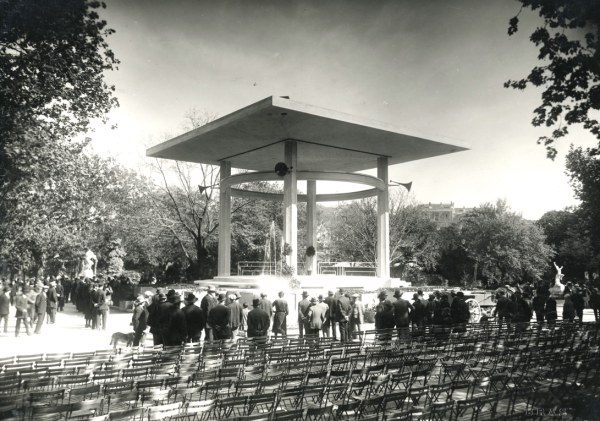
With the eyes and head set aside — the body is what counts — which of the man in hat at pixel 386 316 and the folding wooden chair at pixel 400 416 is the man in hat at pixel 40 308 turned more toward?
the man in hat

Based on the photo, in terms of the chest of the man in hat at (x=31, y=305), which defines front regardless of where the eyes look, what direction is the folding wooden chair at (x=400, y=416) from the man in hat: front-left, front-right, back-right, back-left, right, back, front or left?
right

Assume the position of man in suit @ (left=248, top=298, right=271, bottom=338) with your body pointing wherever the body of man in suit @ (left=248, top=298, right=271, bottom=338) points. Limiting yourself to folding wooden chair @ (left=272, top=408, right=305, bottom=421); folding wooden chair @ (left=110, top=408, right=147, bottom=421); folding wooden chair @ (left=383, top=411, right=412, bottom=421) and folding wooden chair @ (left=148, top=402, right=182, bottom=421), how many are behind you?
4

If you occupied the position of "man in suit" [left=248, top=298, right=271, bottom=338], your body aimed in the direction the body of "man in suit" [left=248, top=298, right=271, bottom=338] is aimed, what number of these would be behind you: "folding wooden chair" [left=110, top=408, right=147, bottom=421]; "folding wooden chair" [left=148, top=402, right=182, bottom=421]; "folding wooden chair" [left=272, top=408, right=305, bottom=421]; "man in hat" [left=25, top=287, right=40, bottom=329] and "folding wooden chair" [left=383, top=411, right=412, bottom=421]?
4

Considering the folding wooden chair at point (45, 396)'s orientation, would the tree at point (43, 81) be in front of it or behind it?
in front

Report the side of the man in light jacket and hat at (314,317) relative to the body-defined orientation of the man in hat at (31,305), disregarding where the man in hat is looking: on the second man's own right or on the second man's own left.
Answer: on the second man's own right

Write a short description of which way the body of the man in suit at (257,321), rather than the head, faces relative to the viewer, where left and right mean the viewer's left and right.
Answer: facing away from the viewer

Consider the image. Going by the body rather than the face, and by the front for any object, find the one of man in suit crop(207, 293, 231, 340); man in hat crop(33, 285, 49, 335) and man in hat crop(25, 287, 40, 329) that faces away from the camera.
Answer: the man in suit

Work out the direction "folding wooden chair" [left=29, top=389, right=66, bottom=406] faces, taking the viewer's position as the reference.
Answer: facing away from the viewer

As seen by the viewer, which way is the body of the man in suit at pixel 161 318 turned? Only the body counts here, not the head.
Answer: away from the camera

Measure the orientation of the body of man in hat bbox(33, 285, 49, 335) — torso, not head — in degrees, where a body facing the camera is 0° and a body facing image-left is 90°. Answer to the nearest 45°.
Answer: approximately 270°

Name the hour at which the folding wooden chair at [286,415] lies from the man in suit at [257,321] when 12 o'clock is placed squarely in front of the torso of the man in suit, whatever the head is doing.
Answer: The folding wooden chair is roughly at 6 o'clock from the man in suit.

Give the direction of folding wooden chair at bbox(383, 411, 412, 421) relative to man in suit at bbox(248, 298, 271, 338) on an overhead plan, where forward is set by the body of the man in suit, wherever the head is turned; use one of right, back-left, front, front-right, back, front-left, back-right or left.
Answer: back

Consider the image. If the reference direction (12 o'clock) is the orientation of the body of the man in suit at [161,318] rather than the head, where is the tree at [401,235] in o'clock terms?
The tree is roughly at 1 o'clock from the man in suit.

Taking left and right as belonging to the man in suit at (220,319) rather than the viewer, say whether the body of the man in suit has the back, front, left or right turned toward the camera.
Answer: back

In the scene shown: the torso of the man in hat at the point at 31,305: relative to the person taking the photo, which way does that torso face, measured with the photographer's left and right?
facing to the right of the viewer
